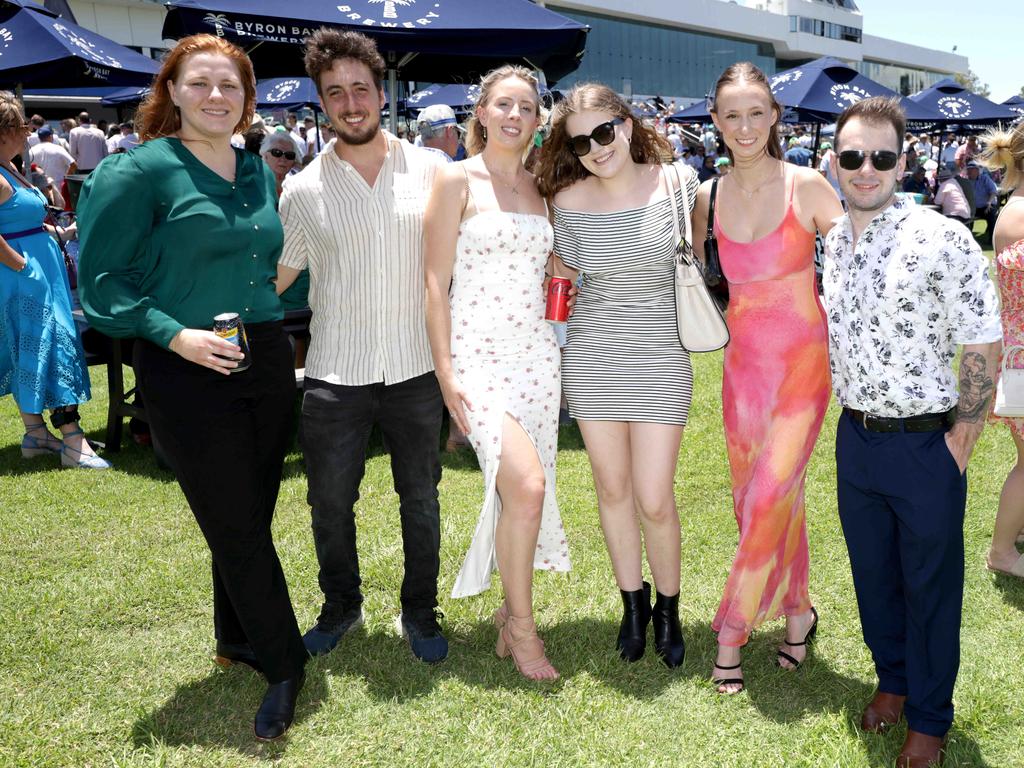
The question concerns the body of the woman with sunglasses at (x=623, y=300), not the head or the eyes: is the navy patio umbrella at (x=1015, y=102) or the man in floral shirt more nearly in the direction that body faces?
the man in floral shirt

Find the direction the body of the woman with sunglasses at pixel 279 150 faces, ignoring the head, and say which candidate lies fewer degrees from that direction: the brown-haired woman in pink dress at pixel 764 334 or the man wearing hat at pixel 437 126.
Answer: the brown-haired woman in pink dress

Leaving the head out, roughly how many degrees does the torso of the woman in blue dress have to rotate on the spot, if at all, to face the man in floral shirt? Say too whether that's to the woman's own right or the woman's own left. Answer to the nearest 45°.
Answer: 0° — they already face them

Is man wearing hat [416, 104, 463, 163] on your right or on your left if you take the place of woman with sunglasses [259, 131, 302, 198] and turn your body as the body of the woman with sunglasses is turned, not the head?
on your left

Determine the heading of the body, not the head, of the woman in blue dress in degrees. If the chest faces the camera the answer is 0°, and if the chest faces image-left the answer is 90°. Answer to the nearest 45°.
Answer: approximately 315°

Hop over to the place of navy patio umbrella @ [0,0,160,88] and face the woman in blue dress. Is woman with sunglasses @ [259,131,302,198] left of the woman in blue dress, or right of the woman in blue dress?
left

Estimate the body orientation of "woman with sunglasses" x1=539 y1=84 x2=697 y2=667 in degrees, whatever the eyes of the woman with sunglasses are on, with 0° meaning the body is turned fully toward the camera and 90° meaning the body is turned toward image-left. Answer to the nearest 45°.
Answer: approximately 0°
